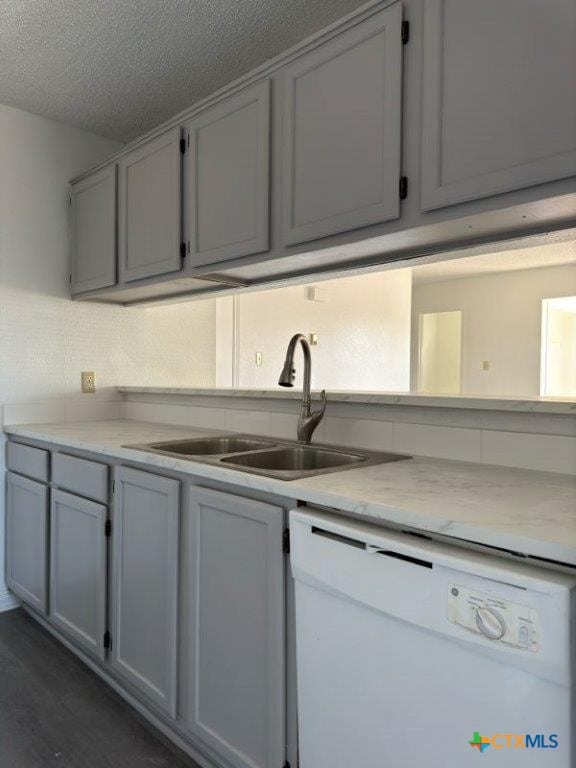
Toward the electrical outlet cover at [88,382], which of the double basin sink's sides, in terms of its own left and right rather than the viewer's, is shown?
right

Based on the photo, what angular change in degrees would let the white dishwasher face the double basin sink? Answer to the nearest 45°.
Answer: approximately 90° to its right

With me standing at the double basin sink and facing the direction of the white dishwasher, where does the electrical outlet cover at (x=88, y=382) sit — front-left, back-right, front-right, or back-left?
back-right

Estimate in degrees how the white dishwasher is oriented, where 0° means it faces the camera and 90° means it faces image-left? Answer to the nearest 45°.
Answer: approximately 45°

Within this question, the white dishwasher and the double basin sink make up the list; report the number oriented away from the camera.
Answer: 0
